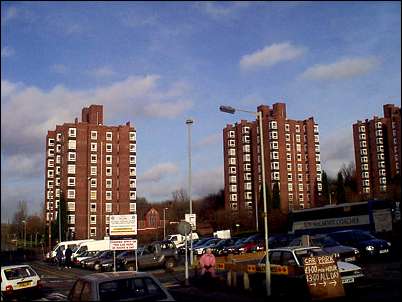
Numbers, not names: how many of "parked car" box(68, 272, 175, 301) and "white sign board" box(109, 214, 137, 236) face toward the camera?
1

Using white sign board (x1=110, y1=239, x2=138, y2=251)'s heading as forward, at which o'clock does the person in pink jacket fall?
The person in pink jacket is roughly at 11 o'clock from the white sign board.

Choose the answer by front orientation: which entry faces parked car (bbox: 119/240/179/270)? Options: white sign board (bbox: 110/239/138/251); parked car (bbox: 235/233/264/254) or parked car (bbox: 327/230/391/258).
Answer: parked car (bbox: 235/233/264/254)

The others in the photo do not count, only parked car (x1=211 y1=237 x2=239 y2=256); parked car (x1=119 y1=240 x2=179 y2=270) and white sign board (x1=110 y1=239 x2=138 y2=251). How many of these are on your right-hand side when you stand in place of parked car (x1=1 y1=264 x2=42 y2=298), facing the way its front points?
3

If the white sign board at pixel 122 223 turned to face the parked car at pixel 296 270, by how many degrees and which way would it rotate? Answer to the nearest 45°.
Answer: approximately 45° to its left

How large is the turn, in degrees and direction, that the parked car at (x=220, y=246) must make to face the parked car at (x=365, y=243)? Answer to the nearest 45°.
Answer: approximately 90° to its left
